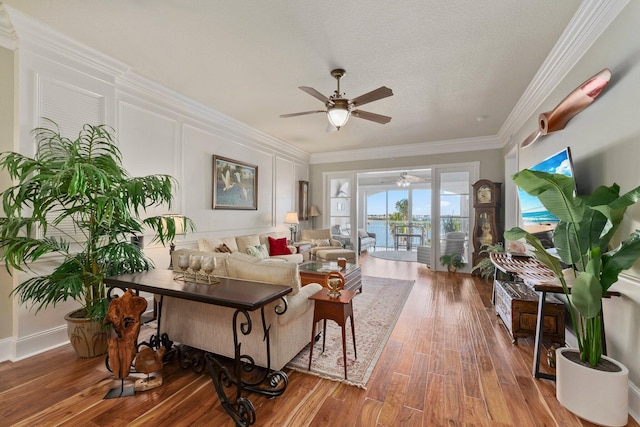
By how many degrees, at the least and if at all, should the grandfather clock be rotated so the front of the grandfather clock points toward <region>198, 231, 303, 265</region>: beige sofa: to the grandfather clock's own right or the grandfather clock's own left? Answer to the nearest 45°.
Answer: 0° — it already faces it

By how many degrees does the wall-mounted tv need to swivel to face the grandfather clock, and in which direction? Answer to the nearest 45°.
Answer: approximately 135° to its right

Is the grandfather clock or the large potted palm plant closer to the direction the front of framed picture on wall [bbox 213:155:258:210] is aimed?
the grandfather clock

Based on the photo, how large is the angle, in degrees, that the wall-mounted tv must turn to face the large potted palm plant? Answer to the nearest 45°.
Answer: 0° — it already faces it

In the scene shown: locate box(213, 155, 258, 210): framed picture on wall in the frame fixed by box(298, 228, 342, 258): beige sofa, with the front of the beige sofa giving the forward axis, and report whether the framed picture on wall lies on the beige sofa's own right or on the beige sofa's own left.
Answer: on the beige sofa's own right

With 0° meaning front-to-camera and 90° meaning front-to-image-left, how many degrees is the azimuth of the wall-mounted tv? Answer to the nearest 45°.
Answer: approximately 45°

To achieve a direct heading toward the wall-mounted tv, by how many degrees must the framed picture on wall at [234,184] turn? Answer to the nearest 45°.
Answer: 0° — it already faces it

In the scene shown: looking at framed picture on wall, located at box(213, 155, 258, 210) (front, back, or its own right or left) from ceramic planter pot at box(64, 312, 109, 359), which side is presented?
right

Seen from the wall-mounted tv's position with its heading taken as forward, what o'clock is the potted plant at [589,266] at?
The potted plant is roughly at 10 o'clock from the wall-mounted tv.
